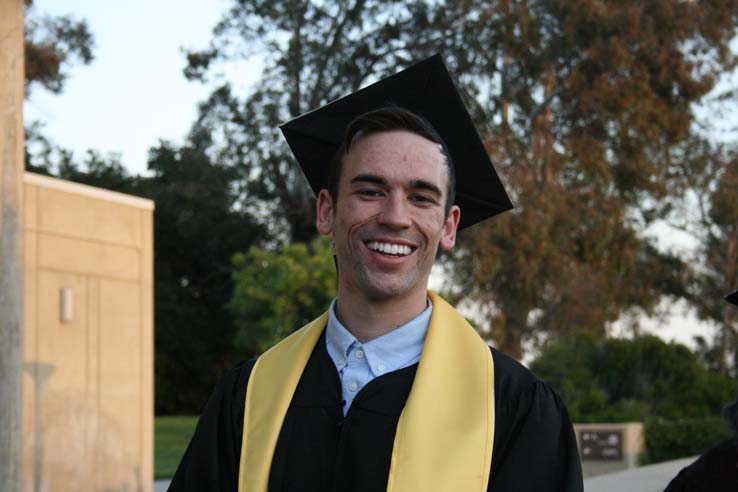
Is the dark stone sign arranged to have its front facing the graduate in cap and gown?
yes

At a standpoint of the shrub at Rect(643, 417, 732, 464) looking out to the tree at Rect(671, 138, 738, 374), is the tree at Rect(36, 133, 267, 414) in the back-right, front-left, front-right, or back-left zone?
front-left

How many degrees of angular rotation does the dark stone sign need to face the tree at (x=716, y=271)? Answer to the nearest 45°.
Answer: approximately 180°

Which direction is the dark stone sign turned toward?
toward the camera

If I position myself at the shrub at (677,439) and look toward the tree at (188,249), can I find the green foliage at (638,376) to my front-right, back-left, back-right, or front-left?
front-right

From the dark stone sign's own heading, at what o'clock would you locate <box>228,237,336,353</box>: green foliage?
The green foliage is roughly at 4 o'clock from the dark stone sign.

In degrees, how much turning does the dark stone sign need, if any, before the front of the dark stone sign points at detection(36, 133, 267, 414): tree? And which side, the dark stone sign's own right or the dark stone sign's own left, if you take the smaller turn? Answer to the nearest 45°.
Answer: approximately 135° to the dark stone sign's own right

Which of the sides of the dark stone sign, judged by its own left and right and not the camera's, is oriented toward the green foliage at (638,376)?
back

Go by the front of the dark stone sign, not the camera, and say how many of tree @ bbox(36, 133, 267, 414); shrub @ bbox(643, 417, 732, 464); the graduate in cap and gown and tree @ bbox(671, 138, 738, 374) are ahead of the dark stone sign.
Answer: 1

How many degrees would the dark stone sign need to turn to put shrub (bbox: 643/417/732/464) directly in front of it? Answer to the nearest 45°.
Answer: approximately 135° to its left

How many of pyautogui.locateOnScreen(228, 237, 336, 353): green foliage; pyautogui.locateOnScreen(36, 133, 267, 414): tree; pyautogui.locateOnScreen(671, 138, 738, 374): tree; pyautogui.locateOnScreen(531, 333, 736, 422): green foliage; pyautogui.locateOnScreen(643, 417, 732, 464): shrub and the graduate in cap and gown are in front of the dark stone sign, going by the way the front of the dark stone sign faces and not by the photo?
1

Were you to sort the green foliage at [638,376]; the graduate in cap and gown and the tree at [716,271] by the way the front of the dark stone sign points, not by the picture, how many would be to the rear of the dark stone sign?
2

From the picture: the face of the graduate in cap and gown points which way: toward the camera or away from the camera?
toward the camera
